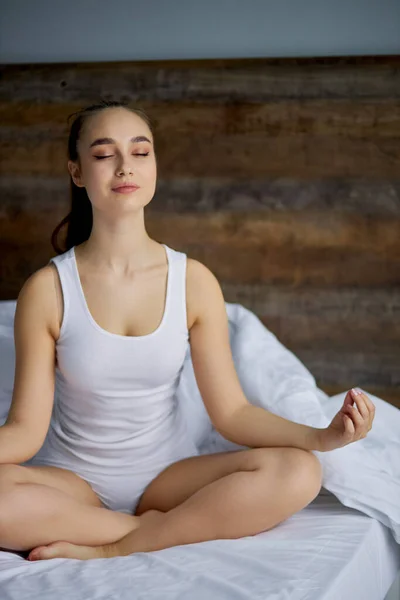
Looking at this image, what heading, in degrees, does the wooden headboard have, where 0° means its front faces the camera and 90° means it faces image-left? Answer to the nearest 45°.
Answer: approximately 0°

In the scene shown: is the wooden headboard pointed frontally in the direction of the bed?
yes
